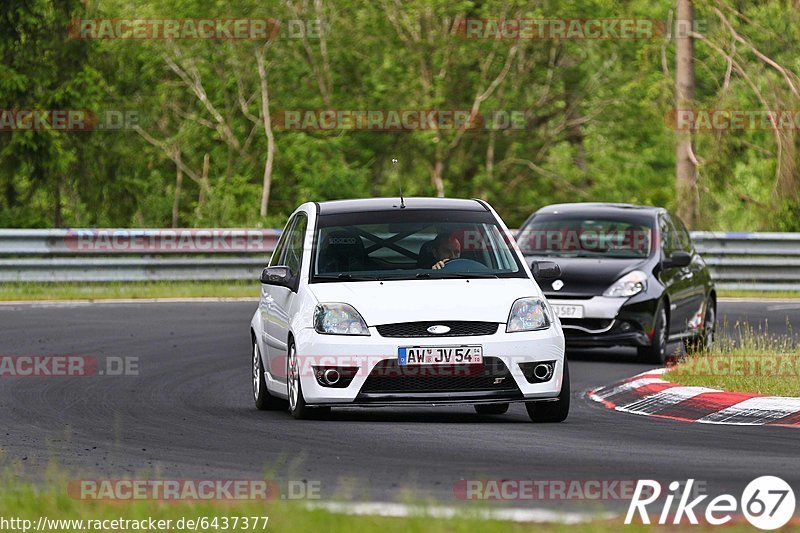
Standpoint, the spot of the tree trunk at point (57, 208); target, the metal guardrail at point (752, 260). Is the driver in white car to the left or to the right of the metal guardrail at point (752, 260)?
right

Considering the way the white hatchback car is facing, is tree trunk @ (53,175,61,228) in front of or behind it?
behind

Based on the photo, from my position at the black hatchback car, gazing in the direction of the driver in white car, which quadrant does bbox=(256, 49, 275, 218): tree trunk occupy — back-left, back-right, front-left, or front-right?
back-right

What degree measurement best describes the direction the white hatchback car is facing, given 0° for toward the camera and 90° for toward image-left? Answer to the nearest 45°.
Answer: approximately 0°

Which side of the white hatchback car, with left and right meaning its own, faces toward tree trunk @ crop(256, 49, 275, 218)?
back

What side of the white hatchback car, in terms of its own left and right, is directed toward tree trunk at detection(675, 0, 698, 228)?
back

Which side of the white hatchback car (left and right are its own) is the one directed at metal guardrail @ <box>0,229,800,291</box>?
back

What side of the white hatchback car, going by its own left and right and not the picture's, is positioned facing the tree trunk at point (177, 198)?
back
